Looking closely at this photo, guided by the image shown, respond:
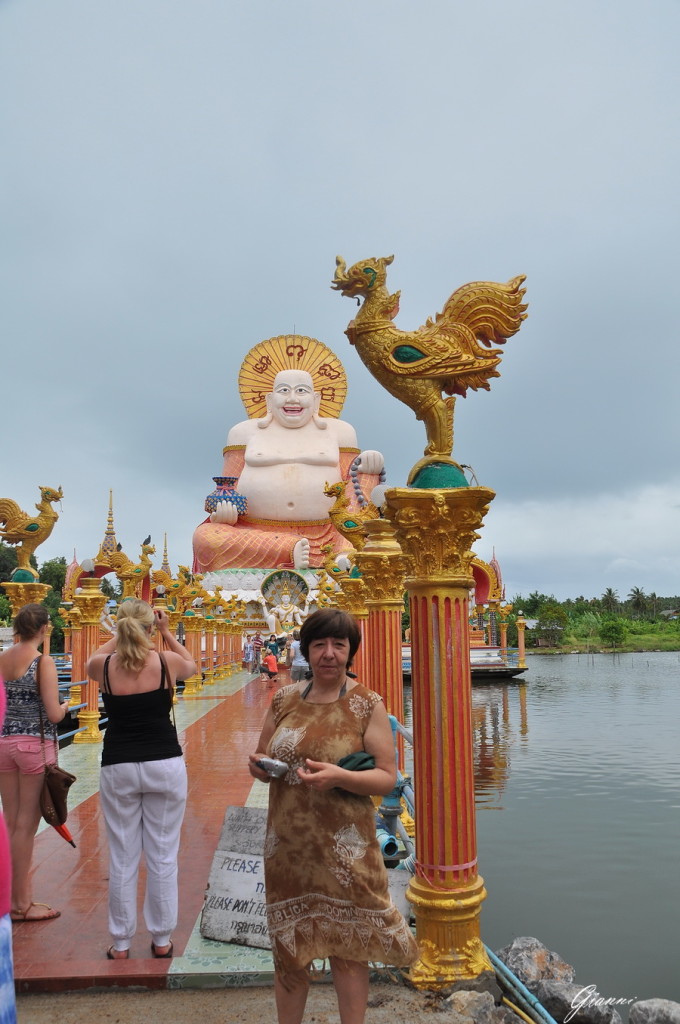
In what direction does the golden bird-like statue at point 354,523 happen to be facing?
to the viewer's left

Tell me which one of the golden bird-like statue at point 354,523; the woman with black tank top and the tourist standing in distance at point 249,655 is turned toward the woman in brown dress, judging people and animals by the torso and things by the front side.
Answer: the tourist standing in distance

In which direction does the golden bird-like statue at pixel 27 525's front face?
to the viewer's right

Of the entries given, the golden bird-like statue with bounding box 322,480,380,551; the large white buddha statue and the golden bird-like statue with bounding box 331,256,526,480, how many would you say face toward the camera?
1

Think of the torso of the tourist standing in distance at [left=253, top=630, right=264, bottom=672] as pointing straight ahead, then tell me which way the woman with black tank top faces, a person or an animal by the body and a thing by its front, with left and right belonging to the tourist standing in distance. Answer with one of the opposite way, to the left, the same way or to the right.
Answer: the opposite way

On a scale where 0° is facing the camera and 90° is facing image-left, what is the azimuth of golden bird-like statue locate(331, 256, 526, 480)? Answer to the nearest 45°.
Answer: approximately 90°

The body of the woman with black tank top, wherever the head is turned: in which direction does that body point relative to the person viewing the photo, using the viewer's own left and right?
facing away from the viewer

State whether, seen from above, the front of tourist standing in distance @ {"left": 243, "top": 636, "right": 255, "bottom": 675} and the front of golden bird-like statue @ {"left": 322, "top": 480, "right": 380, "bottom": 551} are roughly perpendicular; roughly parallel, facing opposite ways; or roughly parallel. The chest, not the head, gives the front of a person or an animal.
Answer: roughly perpendicular

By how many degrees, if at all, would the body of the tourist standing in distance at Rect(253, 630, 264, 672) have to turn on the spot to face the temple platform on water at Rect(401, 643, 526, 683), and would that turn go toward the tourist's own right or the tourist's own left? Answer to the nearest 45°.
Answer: approximately 90° to the tourist's own left

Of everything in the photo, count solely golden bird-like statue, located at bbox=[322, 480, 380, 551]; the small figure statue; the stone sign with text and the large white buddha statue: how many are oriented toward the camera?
3

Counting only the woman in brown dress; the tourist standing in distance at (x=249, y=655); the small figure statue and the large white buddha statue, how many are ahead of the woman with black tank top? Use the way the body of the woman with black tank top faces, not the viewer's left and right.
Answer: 3

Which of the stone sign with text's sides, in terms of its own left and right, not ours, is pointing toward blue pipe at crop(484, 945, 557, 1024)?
left
